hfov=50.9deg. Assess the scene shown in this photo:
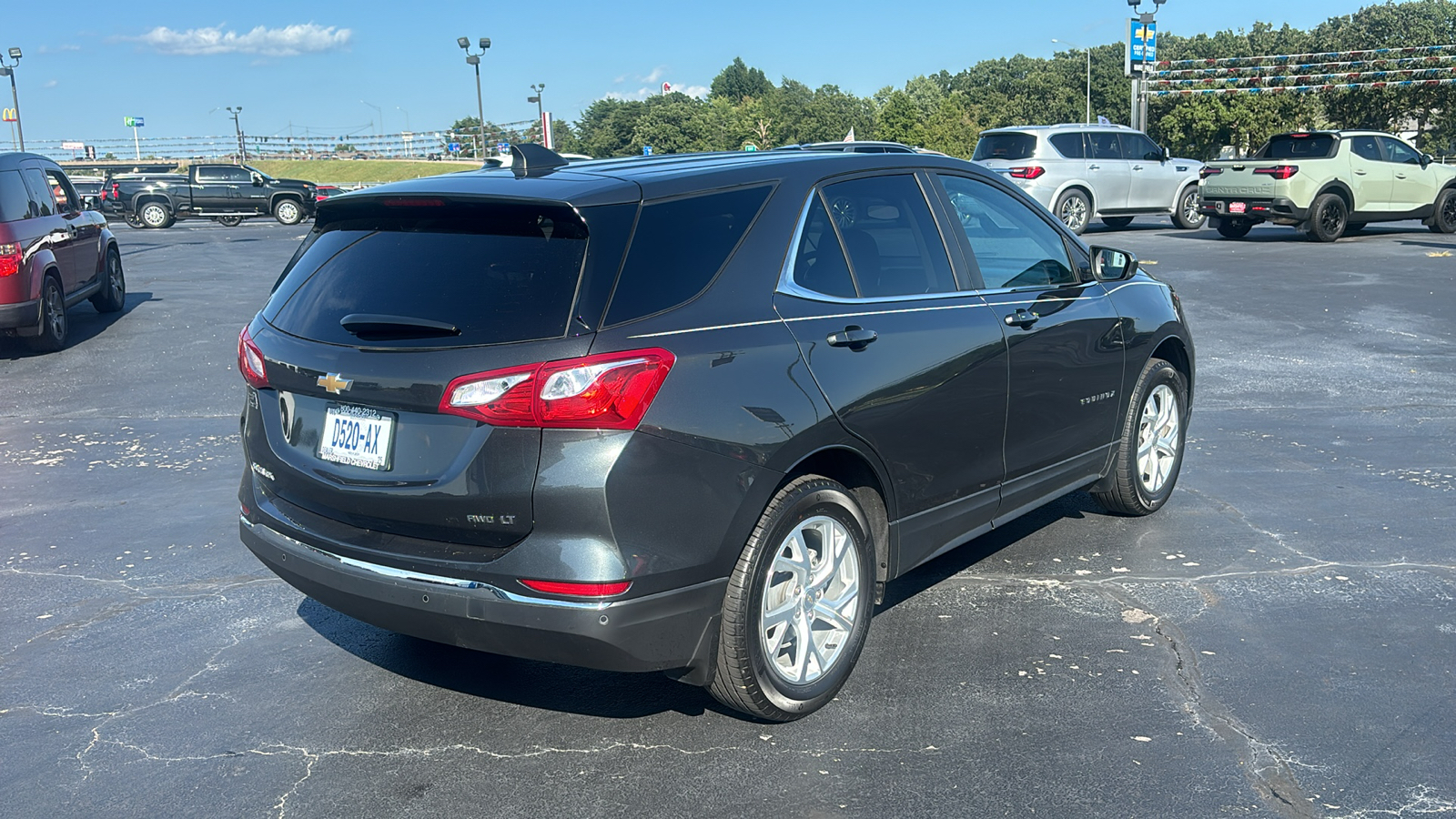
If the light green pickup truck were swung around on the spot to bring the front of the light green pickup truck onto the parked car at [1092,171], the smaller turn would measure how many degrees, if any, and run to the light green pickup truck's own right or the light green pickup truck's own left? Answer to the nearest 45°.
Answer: approximately 135° to the light green pickup truck's own left

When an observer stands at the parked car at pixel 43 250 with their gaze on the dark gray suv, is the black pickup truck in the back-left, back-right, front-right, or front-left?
back-left

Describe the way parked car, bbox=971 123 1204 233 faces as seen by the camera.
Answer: facing away from the viewer and to the right of the viewer

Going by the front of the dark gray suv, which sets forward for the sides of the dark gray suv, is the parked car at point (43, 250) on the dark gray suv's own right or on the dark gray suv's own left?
on the dark gray suv's own left

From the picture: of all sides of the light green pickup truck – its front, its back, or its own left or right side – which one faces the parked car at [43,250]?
back

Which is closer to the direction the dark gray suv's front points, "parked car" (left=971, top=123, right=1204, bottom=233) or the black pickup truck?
the parked car

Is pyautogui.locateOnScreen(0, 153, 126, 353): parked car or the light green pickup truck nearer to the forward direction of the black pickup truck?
the light green pickup truck

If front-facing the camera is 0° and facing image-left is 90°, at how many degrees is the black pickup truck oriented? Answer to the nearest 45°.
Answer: approximately 270°

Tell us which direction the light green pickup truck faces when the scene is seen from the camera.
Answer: facing away from the viewer and to the right of the viewer

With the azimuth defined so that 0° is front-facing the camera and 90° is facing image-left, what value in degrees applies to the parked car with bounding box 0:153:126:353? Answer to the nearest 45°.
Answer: approximately 225°
